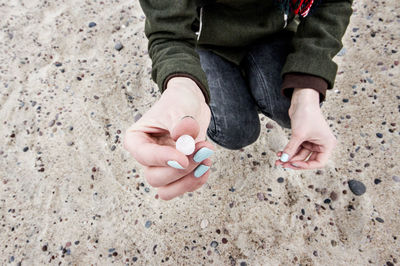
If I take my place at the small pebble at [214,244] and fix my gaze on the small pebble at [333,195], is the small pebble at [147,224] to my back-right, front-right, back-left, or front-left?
back-left

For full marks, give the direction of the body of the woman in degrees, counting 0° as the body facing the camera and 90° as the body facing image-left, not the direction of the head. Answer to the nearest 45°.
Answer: approximately 0°

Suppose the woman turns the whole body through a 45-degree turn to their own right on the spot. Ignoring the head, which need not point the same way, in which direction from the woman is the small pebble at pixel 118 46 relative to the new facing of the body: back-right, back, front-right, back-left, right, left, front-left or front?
right
